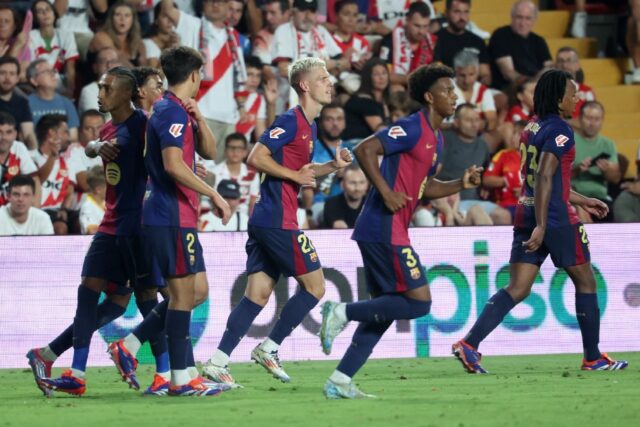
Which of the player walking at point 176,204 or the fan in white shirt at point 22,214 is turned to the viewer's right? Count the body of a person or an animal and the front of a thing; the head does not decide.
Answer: the player walking

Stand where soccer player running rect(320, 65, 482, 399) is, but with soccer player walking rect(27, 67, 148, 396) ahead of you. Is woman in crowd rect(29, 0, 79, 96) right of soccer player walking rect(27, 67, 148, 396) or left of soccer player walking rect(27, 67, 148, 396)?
right

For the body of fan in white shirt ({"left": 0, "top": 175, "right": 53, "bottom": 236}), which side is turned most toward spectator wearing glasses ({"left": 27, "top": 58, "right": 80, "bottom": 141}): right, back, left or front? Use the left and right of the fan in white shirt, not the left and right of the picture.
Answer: back

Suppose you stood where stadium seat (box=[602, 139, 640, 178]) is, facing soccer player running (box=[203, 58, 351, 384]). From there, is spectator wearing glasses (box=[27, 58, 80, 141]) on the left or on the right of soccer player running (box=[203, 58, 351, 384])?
right

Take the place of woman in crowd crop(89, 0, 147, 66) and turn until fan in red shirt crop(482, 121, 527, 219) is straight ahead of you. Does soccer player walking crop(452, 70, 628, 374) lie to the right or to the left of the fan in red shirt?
right

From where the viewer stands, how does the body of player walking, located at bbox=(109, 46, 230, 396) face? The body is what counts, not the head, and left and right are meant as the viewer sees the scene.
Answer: facing to the right of the viewer

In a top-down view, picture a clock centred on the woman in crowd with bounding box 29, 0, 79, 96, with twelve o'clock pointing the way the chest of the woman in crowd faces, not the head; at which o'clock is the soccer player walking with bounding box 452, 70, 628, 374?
The soccer player walking is roughly at 11 o'clock from the woman in crowd.

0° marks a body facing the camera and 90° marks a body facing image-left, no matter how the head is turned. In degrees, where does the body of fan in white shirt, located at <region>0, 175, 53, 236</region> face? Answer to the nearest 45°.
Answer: approximately 0°
